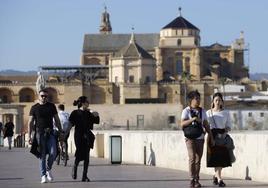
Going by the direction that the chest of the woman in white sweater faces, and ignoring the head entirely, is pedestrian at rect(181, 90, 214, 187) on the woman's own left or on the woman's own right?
on the woman's own right

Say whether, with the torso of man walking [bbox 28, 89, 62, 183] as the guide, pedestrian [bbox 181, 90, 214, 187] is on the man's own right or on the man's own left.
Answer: on the man's own left

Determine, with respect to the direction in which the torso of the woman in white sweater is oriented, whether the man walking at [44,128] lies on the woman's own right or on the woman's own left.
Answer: on the woman's own right

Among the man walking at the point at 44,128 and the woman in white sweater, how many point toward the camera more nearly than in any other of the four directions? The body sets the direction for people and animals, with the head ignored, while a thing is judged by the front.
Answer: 2

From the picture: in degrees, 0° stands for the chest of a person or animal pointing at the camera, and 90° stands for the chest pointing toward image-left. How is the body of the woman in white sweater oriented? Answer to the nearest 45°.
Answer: approximately 0°

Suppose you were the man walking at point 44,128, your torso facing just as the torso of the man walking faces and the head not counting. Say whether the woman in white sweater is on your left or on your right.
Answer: on your left

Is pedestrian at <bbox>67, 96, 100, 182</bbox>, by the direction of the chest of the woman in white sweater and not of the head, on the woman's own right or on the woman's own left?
on the woman's own right
